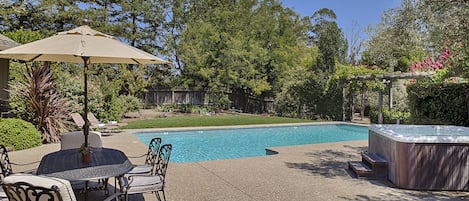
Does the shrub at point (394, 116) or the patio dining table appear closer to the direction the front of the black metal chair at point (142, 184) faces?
the patio dining table

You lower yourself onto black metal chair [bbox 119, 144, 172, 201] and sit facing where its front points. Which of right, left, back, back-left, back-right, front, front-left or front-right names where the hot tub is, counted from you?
back

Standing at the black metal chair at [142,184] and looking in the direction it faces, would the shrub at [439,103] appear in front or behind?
behind

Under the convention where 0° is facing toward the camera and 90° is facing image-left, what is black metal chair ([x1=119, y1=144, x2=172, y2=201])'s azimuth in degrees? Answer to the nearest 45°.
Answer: approximately 90°

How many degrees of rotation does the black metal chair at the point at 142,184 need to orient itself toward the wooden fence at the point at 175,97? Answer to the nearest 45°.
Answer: approximately 90° to its right

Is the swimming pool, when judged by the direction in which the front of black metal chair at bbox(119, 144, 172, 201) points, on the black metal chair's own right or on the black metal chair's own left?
on the black metal chair's own right
